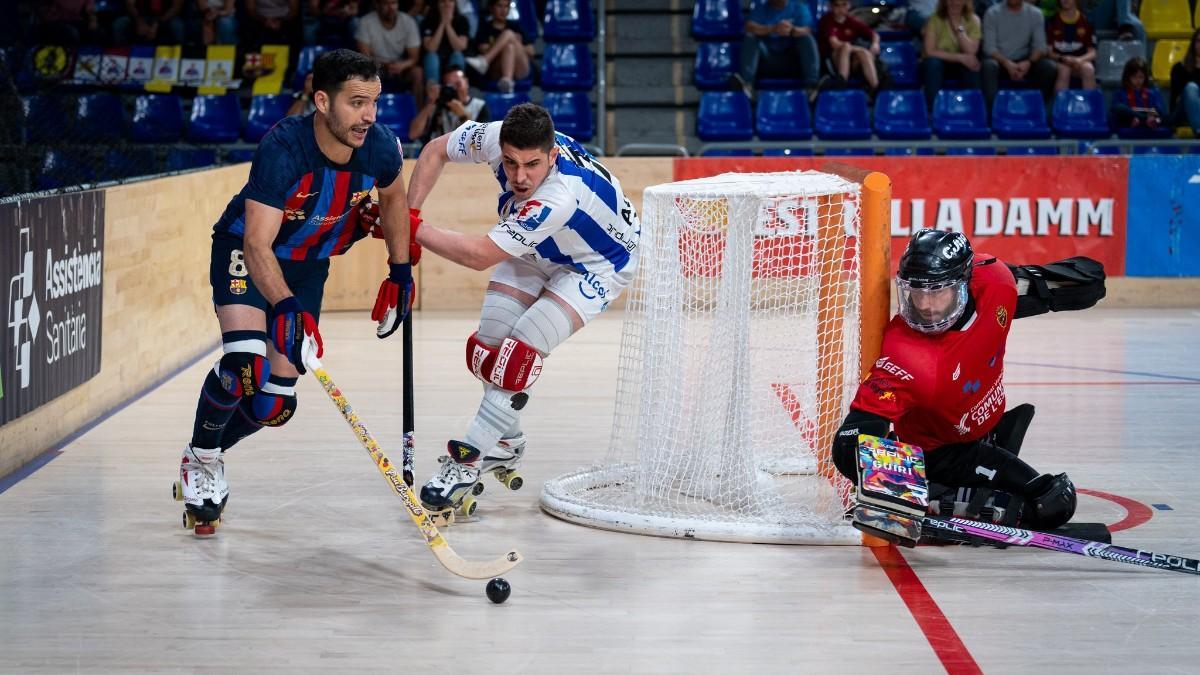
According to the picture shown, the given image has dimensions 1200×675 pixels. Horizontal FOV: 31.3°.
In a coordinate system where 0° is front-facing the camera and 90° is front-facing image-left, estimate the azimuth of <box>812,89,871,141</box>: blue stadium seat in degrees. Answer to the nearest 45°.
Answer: approximately 0°

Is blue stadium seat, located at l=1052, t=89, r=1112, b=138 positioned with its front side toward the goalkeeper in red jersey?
yes

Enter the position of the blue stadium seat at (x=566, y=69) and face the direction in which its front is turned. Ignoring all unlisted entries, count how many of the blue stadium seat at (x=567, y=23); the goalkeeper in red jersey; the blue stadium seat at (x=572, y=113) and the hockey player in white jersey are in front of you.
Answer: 3

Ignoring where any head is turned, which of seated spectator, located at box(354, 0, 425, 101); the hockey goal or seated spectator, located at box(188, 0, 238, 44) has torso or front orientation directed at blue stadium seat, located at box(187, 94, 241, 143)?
seated spectator, located at box(188, 0, 238, 44)

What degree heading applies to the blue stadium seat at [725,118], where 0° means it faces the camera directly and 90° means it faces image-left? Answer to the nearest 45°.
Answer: approximately 0°

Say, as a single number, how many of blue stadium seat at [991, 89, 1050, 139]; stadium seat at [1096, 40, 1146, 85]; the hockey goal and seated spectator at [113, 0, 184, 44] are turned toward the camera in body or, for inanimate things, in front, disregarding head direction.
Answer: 3

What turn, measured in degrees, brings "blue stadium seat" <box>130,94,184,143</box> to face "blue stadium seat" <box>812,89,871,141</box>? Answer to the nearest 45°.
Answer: approximately 90° to its left

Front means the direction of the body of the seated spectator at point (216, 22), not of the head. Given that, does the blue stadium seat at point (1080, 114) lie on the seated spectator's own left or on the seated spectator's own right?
on the seated spectator's own left

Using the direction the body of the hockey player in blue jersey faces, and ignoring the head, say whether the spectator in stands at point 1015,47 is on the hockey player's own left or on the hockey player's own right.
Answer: on the hockey player's own left

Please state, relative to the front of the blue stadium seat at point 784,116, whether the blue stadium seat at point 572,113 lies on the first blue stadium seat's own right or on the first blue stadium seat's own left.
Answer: on the first blue stadium seat's own right
